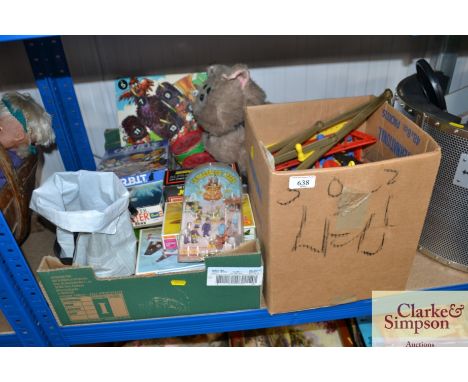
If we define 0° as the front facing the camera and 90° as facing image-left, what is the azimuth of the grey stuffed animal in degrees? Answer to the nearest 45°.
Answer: approximately 45°

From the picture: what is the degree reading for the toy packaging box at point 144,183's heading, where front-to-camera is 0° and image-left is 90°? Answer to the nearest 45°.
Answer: approximately 0°

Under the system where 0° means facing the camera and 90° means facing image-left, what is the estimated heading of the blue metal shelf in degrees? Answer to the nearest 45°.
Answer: approximately 0°

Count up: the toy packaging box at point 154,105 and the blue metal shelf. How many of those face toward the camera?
2
